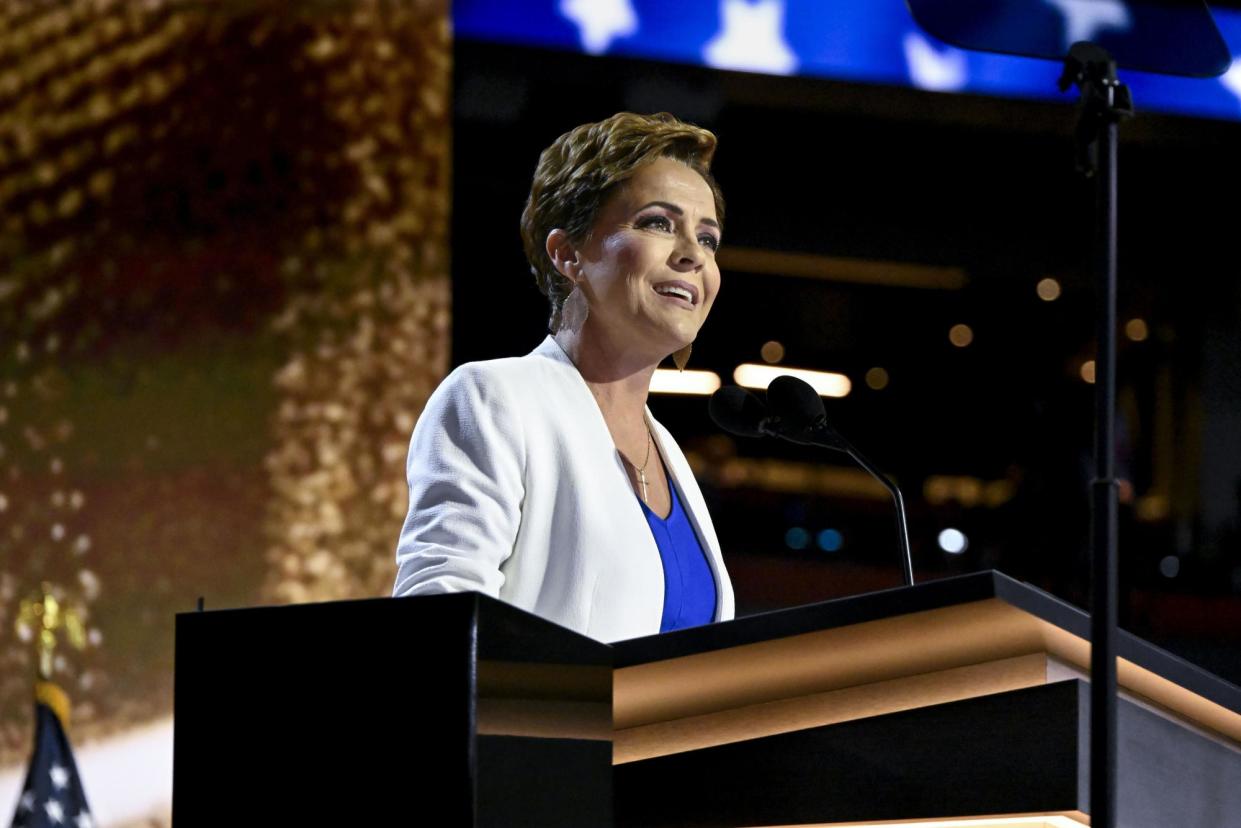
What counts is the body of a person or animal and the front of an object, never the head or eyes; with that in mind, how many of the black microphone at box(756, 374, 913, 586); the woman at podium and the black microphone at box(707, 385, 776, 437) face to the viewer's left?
2

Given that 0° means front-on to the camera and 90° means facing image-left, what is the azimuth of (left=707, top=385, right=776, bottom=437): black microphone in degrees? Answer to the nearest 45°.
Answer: approximately 90°

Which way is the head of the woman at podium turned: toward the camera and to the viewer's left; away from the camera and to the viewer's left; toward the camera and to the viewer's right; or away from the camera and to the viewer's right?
toward the camera and to the viewer's right

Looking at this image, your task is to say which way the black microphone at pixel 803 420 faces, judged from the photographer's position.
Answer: facing to the left of the viewer

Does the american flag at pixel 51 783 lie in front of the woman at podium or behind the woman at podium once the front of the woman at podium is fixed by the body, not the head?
behind

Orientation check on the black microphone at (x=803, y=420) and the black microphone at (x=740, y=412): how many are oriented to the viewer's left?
2
